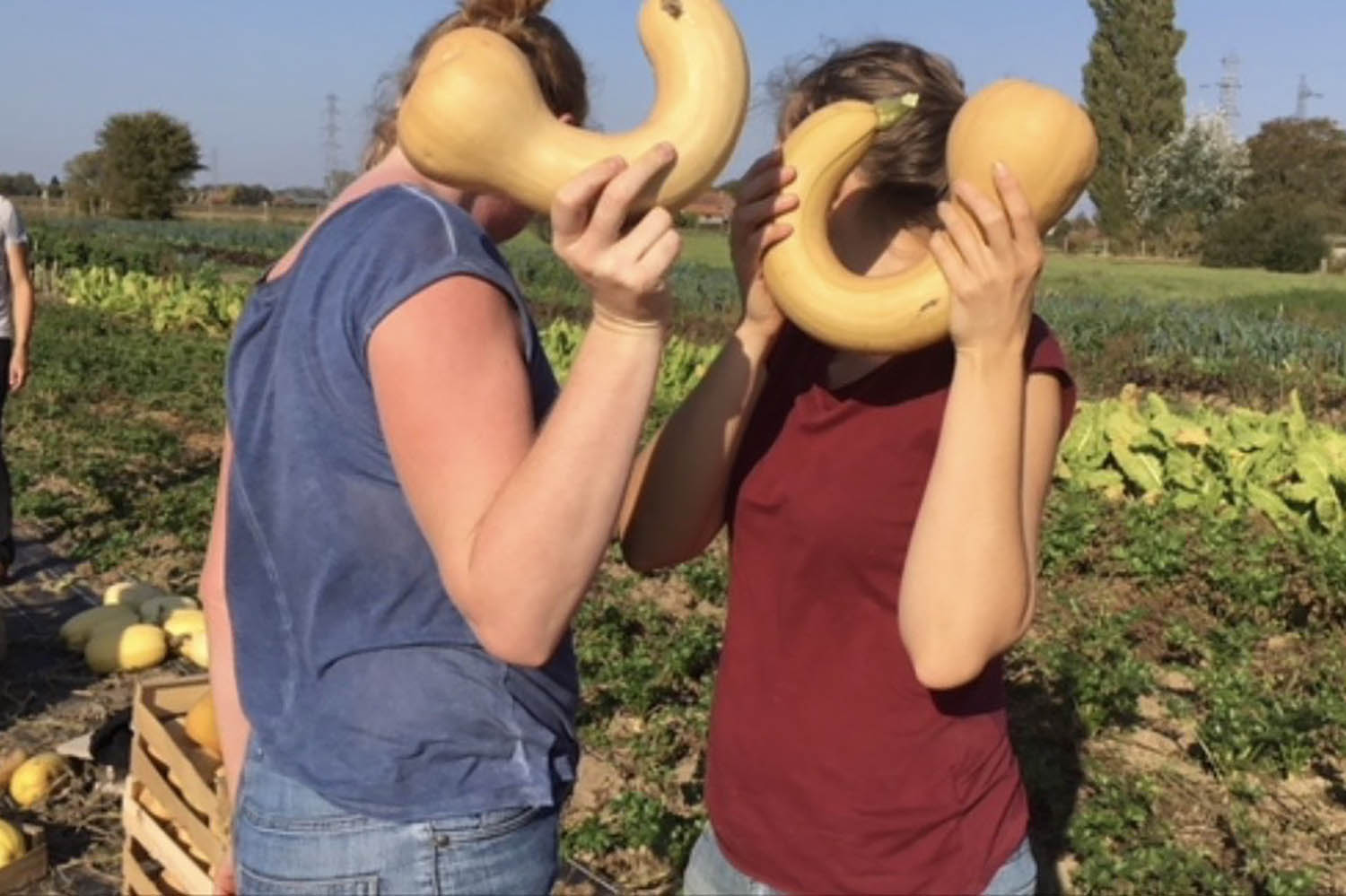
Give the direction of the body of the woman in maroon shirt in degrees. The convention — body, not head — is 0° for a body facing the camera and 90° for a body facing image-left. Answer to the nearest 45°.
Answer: approximately 45°

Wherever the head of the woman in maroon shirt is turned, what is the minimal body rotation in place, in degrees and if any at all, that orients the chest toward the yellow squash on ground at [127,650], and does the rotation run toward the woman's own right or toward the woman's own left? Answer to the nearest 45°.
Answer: approximately 90° to the woman's own right

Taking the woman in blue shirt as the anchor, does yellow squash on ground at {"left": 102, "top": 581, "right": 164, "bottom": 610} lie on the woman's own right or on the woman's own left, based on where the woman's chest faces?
on the woman's own left

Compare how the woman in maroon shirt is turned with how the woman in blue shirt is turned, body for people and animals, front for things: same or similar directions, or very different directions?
very different directions

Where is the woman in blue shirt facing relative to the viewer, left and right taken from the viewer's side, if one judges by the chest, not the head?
facing away from the viewer and to the right of the viewer

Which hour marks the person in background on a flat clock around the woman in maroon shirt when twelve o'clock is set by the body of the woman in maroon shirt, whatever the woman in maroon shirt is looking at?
The person in background is roughly at 3 o'clock from the woman in maroon shirt.

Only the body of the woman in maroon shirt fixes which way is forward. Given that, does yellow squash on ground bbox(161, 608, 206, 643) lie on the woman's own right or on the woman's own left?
on the woman's own right

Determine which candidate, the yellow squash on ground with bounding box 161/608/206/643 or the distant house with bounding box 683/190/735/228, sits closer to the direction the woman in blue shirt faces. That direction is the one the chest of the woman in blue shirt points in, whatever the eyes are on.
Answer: the distant house

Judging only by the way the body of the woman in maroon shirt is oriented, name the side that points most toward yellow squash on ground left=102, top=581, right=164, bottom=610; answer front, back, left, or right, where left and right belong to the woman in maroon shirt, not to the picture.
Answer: right

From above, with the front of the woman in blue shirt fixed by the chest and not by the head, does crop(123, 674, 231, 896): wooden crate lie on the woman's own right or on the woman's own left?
on the woman's own left

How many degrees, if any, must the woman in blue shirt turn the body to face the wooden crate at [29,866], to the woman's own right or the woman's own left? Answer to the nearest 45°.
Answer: approximately 90° to the woman's own left
